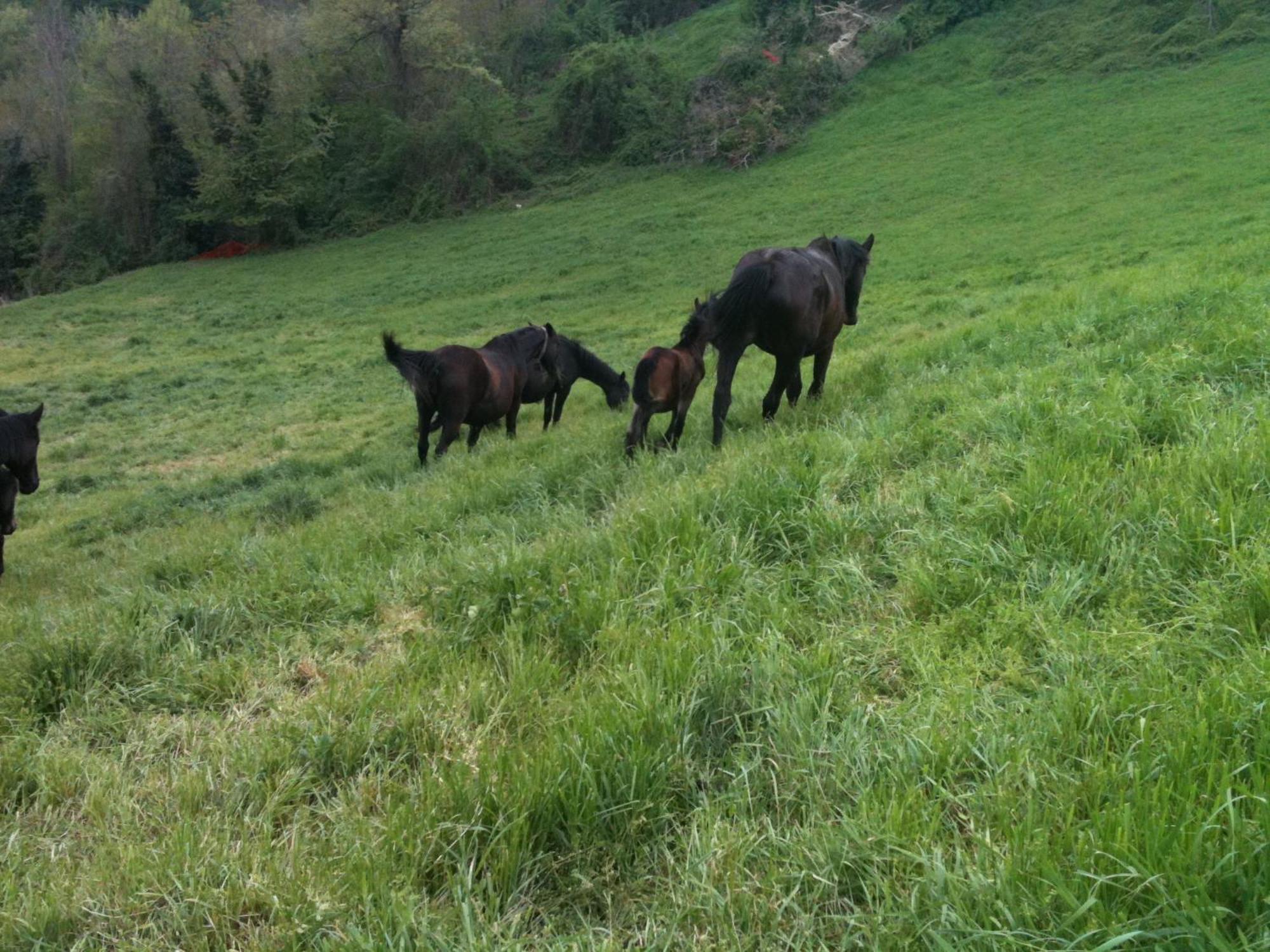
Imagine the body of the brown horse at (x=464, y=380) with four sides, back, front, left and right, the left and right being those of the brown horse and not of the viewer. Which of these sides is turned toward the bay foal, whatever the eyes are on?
right

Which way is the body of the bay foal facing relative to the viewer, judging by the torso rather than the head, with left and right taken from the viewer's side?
facing away from the viewer and to the right of the viewer

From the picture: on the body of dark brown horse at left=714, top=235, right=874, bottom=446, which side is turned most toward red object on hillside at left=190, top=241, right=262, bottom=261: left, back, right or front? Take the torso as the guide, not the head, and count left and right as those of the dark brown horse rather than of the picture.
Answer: left

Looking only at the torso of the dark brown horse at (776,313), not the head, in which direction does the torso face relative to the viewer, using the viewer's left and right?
facing away from the viewer and to the right of the viewer
